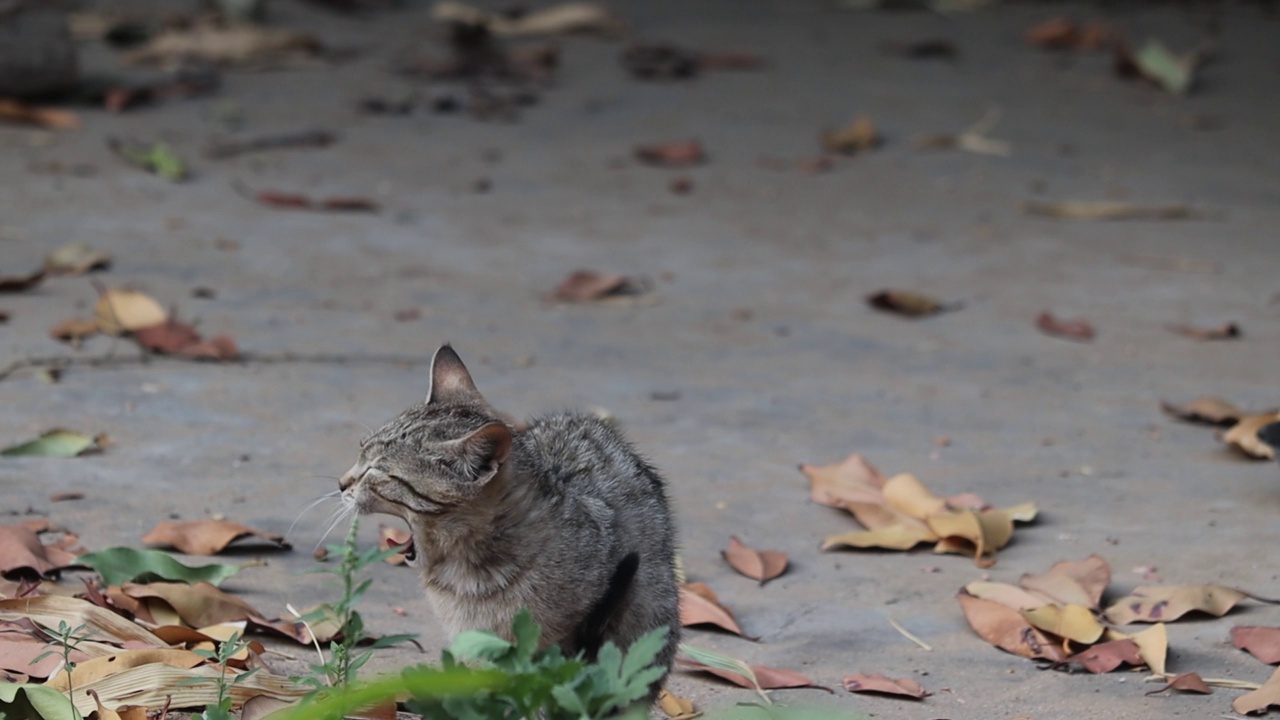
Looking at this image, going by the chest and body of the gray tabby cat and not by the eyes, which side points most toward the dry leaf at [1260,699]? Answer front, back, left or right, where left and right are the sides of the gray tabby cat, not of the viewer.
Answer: back

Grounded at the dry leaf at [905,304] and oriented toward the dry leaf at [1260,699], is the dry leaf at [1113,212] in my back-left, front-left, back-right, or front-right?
back-left

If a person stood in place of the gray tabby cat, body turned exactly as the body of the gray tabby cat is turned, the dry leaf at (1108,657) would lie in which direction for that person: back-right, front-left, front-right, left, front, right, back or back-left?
back

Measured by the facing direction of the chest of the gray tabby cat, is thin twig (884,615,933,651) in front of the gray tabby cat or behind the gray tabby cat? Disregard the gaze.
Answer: behind

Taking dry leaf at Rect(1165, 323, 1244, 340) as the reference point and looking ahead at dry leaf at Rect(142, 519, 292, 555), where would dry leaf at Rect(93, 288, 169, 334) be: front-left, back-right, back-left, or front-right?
front-right

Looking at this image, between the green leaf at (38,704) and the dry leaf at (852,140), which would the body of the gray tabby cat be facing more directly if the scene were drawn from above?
the green leaf

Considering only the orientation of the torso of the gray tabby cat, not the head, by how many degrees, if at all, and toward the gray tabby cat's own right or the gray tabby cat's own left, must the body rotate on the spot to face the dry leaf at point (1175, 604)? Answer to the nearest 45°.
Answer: approximately 180°

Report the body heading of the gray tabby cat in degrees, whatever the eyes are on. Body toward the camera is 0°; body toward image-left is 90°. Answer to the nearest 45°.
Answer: approximately 90°

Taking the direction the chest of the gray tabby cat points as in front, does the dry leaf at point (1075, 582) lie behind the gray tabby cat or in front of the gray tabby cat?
behind

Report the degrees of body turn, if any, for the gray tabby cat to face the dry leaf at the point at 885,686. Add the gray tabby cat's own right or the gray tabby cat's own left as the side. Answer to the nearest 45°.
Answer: approximately 180°

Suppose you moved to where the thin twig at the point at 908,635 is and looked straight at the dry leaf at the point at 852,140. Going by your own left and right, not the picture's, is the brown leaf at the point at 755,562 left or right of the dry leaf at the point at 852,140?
left

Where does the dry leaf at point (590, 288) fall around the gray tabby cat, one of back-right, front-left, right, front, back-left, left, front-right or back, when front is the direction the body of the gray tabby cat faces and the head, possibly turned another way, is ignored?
right

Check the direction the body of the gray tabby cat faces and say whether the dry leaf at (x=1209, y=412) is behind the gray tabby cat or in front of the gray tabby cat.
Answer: behind

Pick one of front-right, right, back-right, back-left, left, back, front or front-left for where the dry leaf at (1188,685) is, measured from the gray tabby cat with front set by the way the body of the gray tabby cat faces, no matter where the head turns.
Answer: back

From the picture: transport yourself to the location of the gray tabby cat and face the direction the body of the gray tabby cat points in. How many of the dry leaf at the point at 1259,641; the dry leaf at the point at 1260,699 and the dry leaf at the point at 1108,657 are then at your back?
3
